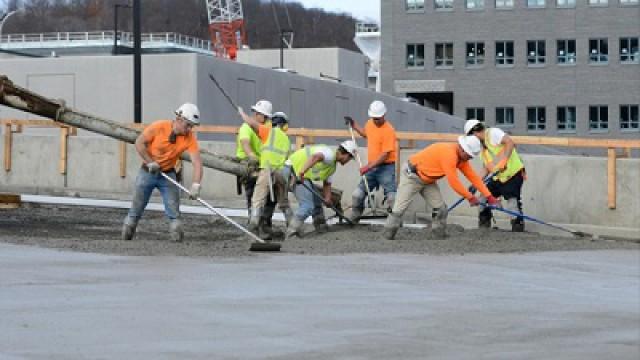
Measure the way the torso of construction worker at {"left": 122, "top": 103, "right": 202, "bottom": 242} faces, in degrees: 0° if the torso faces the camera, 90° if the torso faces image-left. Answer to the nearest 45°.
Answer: approximately 315°

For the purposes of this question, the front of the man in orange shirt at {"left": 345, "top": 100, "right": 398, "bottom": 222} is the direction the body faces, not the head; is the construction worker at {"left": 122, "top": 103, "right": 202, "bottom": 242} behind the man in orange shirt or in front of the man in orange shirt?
in front

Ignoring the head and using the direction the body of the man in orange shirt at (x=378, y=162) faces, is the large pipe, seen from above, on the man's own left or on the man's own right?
on the man's own right

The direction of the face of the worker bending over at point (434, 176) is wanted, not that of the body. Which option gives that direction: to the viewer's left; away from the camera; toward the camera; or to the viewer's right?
to the viewer's right

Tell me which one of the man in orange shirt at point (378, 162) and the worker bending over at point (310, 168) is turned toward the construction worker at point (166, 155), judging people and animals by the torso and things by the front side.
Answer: the man in orange shirt

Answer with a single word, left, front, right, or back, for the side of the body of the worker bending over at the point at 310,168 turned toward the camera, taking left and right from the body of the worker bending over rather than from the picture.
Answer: right

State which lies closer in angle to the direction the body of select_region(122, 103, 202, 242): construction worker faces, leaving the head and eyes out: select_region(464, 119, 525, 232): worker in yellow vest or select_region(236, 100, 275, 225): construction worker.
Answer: the worker in yellow vest

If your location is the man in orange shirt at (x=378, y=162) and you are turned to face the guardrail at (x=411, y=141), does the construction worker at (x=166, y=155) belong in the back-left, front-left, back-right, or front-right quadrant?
back-left

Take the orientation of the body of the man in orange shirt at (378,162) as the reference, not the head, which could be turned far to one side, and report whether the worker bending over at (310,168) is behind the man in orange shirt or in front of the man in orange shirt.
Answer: in front

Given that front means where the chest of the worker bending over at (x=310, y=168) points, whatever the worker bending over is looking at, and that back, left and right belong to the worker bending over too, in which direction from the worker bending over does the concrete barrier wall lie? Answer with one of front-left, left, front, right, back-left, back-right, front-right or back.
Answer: left

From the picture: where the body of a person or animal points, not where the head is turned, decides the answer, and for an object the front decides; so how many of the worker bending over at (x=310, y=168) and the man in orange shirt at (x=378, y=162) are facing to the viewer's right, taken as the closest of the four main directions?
1
